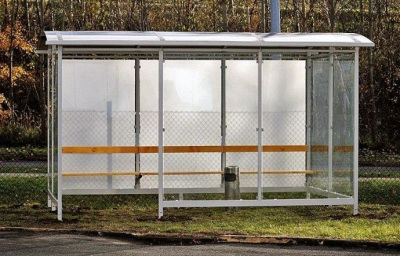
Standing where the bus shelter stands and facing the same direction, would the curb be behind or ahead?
ahead

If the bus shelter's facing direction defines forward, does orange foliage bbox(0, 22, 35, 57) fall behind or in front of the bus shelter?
behind

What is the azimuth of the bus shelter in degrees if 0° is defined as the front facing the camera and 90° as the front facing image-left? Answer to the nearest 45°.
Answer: approximately 0°
